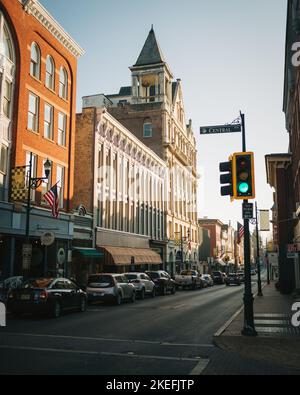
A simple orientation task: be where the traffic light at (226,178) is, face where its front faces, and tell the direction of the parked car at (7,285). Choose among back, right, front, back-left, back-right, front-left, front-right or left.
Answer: front-right

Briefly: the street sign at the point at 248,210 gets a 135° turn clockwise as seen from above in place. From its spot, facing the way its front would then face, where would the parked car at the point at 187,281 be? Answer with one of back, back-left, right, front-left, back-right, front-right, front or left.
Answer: front-right

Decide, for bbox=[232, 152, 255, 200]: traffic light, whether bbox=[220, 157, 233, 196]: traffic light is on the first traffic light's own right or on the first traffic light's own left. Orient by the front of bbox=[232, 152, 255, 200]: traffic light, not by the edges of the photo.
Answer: on the first traffic light's own right

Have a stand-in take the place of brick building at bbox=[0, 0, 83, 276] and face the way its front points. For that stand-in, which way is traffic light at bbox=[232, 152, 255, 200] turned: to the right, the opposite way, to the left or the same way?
to the right

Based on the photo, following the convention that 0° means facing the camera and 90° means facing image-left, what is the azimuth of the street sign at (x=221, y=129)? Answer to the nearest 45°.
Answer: approximately 0°

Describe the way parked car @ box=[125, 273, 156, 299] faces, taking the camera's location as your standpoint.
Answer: facing away from the viewer and to the right of the viewer

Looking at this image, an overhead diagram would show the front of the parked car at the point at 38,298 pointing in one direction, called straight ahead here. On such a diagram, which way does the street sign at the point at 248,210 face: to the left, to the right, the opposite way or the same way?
the opposite way

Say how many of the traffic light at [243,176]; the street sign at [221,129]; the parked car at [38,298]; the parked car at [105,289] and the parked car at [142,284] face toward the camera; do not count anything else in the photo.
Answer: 2

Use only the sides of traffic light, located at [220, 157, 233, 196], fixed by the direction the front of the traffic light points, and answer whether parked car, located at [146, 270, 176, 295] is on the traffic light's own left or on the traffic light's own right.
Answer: on the traffic light's own right

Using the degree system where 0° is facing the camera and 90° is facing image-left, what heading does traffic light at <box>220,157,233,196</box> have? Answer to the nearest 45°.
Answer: approximately 90°

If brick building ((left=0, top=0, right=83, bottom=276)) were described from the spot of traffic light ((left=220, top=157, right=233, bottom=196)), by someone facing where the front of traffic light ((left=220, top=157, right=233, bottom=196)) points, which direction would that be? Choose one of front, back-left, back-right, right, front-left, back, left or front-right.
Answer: front-right
